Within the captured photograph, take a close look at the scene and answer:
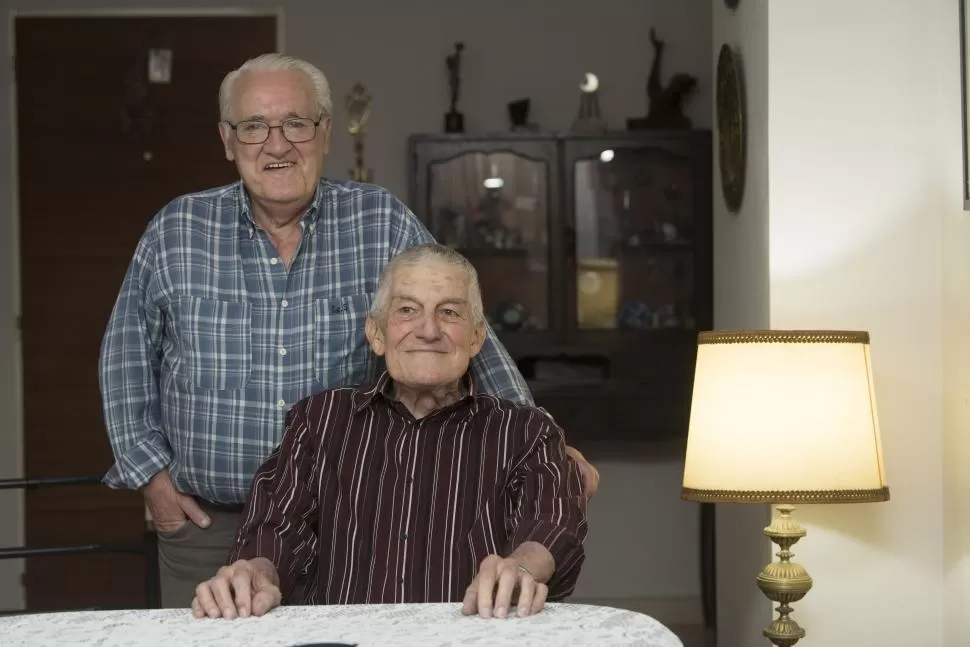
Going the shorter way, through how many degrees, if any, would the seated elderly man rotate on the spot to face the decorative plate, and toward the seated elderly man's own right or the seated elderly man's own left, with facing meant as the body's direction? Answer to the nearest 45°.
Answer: approximately 135° to the seated elderly man's own left

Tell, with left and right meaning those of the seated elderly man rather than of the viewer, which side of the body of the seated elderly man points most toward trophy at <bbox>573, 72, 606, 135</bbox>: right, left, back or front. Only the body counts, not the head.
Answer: back

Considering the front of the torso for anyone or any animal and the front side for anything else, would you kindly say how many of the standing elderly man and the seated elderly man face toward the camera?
2

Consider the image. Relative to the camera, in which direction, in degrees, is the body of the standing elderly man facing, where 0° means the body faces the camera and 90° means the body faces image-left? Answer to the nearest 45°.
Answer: approximately 0°

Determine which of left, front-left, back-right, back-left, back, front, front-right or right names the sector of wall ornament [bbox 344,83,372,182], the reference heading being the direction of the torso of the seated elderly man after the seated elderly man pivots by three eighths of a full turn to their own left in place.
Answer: front-left

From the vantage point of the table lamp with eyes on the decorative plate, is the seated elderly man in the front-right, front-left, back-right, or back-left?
back-left

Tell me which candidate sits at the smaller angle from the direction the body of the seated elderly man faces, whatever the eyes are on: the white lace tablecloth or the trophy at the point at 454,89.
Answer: the white lace tablecloth

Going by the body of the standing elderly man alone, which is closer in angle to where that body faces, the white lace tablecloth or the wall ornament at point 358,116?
the white lace tablecloth
